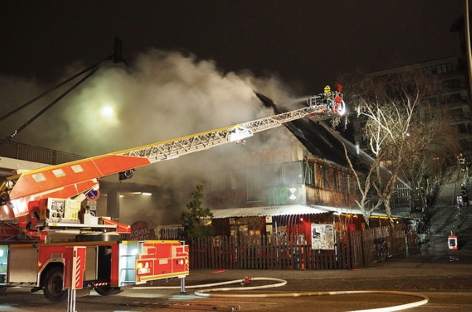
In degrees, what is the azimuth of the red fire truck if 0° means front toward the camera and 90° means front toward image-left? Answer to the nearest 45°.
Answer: approximately 135°

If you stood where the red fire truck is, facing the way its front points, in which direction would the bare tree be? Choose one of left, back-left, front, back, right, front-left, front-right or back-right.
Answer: right

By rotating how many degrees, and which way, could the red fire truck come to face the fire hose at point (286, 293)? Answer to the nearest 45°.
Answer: approximately 135° to its right

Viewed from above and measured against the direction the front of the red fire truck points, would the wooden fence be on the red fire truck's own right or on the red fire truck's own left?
on the red fire truck's own right
